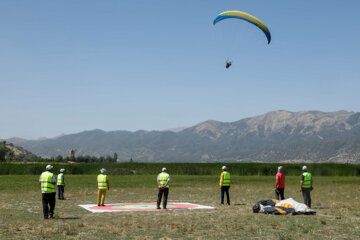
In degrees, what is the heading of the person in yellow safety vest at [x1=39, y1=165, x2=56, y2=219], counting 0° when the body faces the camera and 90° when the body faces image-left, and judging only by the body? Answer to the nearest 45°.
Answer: approximately 180°

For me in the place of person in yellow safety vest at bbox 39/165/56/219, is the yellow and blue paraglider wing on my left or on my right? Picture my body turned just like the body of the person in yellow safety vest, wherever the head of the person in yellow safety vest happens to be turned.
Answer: on my right

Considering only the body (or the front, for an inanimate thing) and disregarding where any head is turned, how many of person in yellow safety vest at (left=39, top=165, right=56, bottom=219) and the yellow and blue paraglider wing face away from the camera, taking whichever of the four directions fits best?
1

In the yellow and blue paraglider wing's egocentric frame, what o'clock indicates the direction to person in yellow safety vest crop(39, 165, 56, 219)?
The person in yellow safety vest is roughly at 1 o'clock from the yellow and blue paraglider wing.

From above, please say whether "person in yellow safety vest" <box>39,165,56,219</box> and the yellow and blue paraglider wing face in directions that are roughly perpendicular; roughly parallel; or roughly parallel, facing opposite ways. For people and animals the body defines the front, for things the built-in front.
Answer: roughly parallel, facing opposite ways

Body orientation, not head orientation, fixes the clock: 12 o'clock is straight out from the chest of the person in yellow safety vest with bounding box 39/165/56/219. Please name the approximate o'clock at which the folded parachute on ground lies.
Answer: The folded parachute on ground is roughly at 3 o'clock from the person in yellow safety vest.

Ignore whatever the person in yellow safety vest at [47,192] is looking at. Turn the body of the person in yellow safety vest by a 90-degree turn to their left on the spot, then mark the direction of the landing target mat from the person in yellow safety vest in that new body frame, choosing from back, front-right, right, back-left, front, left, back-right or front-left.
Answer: back-right

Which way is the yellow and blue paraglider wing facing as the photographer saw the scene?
facing the viewer

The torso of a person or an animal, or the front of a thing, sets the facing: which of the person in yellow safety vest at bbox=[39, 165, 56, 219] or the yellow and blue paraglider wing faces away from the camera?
the person in yellow safety vest
